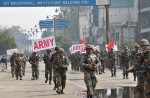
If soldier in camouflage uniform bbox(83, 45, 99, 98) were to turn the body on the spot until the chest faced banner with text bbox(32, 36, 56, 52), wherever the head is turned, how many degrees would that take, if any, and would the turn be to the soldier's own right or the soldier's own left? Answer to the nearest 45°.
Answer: approximately 180°

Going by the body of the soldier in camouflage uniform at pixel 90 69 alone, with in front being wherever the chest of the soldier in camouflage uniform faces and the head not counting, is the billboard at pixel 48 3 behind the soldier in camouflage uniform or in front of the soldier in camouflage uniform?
behind

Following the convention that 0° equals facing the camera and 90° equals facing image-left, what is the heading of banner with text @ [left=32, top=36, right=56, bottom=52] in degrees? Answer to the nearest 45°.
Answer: approximately 0°

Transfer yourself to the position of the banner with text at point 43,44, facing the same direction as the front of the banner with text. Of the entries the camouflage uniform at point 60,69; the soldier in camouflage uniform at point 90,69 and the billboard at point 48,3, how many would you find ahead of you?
2

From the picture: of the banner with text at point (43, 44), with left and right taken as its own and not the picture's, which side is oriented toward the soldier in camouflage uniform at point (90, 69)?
front

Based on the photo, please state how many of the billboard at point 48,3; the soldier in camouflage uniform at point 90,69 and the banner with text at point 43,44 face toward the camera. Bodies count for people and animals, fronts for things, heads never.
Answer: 3

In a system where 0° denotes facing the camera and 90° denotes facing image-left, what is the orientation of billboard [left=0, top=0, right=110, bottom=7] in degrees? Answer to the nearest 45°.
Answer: approximately 0°

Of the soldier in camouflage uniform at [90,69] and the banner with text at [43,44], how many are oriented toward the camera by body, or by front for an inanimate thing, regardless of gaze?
2

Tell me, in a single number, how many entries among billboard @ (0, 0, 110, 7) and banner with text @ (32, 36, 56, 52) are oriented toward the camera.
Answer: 2
